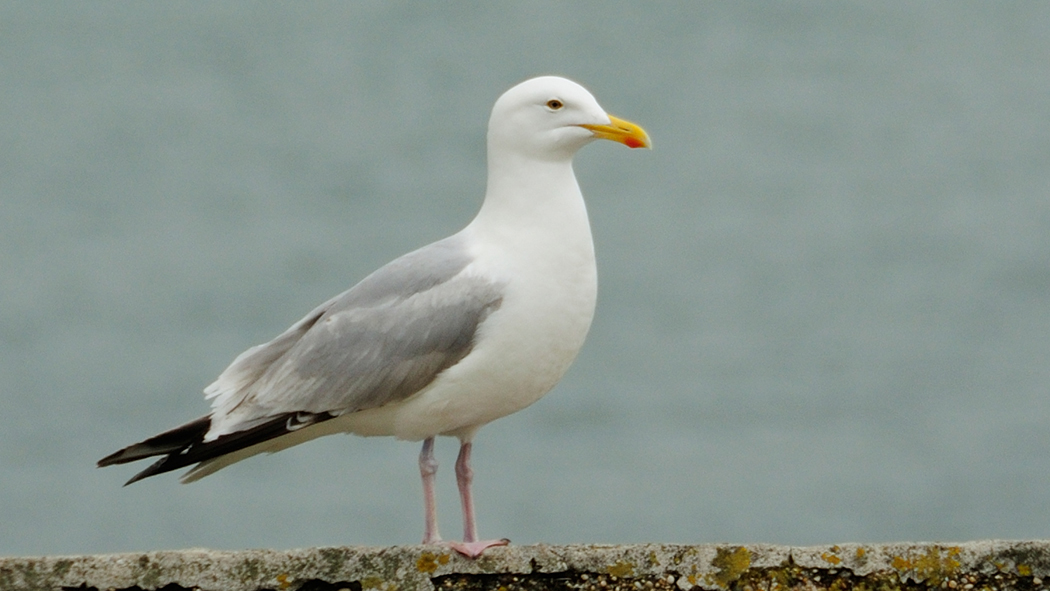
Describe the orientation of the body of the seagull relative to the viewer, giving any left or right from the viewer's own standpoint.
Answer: facing to the right of the viewer
